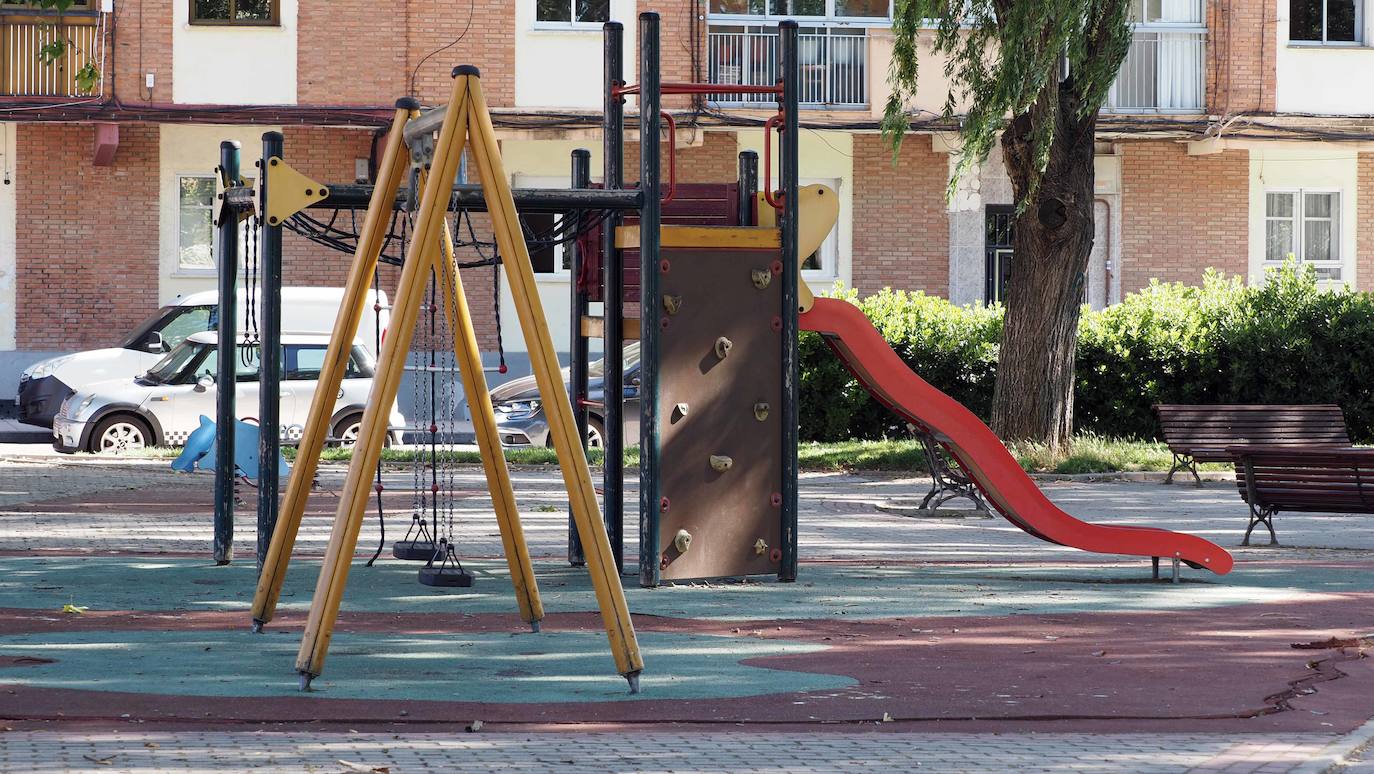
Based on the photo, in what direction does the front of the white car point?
to the viewer's left

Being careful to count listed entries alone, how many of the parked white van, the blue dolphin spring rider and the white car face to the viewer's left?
3

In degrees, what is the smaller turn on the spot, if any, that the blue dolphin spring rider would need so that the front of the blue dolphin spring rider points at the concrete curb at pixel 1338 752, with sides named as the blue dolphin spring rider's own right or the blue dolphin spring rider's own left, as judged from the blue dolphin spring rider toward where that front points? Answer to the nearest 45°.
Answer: approximately 90° to the blue dolphin spring rider's own left

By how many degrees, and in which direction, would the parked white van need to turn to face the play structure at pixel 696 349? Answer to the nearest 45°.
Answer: approximately 90° to its left

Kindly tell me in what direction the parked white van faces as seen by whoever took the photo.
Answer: facing to the left of the viewer

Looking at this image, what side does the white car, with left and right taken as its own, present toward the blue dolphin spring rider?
left

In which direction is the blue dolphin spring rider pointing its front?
to the viewer's left
